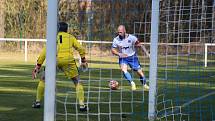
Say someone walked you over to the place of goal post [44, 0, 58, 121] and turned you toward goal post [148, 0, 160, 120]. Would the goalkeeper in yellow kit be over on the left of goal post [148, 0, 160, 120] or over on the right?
left

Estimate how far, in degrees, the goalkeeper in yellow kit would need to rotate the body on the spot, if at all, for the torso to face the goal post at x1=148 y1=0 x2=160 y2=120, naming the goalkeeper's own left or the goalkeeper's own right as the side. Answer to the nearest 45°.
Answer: approximately 135° to the goalkeeper's own right

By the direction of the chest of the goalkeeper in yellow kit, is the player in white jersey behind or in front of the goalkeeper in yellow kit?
in front

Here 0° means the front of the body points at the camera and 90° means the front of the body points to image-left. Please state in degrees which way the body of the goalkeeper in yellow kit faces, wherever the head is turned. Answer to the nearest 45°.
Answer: approximately 180°

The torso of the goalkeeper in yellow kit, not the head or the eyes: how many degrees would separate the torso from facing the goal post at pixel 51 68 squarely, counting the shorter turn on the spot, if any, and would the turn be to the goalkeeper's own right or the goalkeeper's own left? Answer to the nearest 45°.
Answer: approximately 180°
